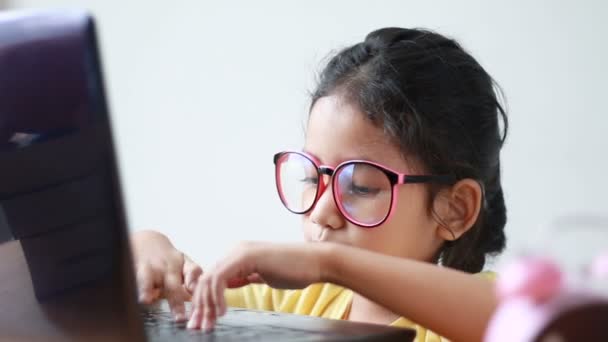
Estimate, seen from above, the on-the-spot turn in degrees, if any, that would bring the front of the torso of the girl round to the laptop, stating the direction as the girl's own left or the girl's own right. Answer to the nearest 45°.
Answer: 0° — they already face it

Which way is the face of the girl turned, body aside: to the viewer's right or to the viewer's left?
to the viewer's left

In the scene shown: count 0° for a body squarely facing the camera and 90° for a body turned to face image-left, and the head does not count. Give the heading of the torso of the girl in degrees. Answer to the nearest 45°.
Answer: approximately 45°
